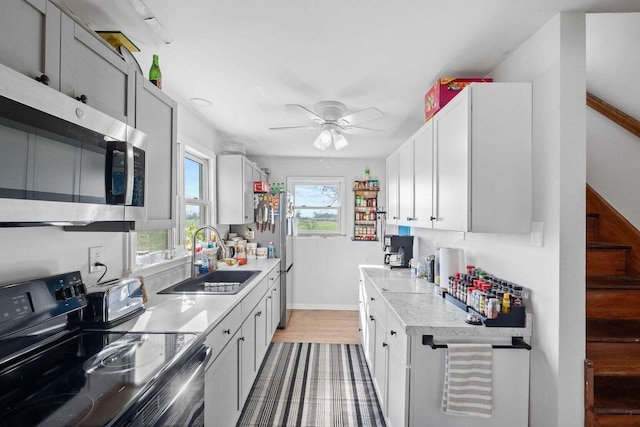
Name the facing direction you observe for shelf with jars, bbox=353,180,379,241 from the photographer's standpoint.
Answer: facing the viewer

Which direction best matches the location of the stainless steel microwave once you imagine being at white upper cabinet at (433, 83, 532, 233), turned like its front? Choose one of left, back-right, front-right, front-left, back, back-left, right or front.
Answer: front

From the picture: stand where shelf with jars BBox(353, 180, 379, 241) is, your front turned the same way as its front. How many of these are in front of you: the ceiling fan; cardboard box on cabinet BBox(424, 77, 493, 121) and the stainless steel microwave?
3

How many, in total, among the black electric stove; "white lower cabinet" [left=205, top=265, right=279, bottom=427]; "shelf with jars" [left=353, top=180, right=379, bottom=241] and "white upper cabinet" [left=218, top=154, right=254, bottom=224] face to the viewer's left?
0

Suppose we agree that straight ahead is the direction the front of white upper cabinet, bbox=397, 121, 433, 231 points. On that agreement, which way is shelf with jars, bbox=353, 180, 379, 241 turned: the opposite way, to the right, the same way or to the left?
to the left

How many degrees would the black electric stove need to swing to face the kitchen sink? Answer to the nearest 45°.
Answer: approximately 90° to its left

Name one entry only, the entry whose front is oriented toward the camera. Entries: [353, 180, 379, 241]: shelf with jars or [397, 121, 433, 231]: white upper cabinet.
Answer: the shelf with jars

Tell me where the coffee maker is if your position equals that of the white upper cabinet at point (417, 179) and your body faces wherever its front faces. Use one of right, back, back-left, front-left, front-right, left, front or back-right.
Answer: right

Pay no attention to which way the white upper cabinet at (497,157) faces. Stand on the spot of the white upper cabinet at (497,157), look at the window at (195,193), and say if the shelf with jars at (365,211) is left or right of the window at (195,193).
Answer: right

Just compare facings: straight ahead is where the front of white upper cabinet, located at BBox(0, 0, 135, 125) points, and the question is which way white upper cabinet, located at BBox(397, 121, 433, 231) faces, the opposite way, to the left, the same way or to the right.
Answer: the opposite way

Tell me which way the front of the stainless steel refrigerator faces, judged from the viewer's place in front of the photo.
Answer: facing to the right of the viewer

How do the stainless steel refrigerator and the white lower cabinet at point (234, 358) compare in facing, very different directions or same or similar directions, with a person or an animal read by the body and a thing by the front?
same or similar directions

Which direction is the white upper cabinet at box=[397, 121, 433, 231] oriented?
to the viewer's left

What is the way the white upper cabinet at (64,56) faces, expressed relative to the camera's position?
facing the viewer and to the right of the viewer
